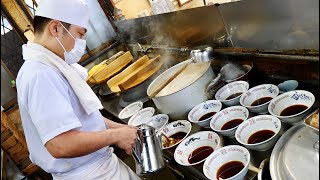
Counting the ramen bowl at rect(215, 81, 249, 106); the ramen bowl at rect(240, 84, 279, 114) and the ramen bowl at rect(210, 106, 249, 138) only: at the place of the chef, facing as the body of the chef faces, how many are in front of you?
3

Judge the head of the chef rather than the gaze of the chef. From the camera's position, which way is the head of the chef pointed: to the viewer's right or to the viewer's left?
to the viewer's right

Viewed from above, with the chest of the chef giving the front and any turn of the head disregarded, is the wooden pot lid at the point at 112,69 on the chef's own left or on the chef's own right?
on the chef's own left

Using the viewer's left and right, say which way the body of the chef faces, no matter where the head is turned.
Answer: facing to the right of the viewer

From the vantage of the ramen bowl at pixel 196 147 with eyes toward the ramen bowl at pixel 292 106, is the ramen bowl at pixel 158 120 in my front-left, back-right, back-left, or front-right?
back-left

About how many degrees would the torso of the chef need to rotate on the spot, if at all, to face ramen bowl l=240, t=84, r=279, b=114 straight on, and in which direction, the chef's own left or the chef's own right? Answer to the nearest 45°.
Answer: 0° — they already face it

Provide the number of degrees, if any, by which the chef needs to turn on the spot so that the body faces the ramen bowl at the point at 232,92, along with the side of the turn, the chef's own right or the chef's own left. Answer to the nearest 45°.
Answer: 0° — they already face it

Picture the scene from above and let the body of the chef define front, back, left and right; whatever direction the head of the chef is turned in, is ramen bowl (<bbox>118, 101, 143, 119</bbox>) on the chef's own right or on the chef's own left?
on the chef's own left
